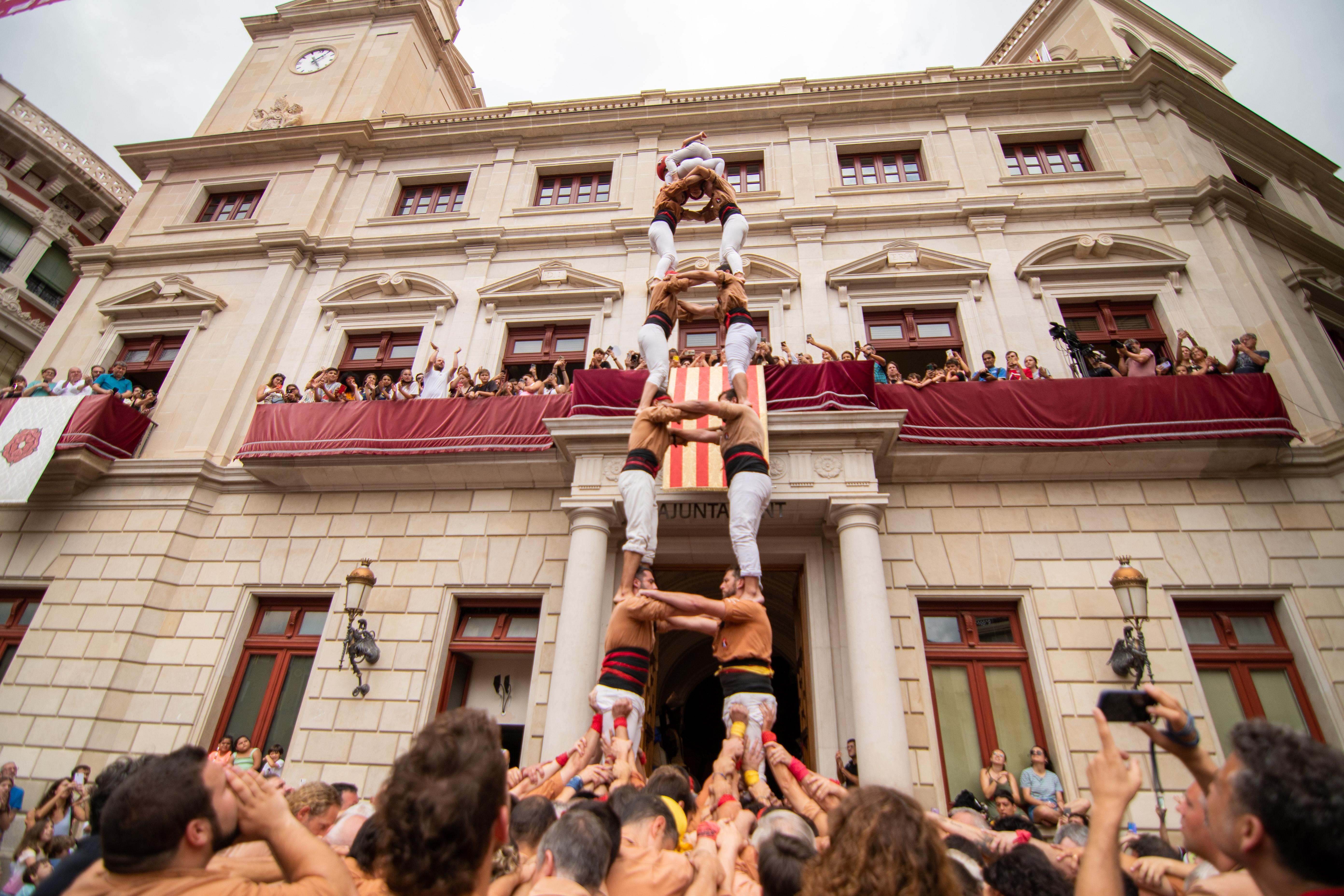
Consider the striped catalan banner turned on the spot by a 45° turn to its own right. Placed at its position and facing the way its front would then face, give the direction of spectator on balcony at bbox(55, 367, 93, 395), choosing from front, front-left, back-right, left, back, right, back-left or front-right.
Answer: front-right

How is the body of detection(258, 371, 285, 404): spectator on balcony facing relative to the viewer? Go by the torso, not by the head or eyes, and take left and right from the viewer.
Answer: facing the viewer and to the right of the viewer

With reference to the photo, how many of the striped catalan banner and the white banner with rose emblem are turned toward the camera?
2

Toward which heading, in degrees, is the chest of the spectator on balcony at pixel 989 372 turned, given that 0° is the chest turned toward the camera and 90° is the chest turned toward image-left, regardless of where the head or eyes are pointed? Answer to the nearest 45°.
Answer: approximately 45°

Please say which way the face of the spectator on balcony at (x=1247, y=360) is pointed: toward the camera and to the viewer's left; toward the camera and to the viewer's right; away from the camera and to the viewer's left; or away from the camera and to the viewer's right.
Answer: toward the camera and to the viewer's left

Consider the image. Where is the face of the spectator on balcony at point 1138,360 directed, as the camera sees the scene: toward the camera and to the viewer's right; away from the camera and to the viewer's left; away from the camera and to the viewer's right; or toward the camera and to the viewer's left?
toward the camera and to the viewer's left

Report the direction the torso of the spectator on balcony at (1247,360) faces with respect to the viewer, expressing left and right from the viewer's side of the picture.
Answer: facing the viewer and to the left of the viewer

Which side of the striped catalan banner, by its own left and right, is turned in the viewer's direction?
front

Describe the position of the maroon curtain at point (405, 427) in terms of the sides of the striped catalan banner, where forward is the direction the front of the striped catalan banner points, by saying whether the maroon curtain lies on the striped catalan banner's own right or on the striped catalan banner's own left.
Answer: on the striped catalan banner's own right
